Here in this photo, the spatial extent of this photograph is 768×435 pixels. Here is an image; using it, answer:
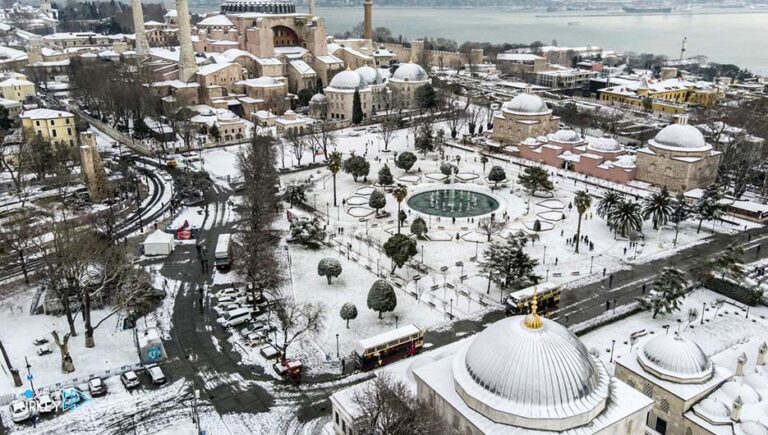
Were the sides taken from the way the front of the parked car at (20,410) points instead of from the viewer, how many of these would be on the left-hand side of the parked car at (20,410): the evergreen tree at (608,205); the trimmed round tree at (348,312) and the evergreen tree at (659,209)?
3

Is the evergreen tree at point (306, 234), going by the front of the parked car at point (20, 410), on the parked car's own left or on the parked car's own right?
on the parked car's own left

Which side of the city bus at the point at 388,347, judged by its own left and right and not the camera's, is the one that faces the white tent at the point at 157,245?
right

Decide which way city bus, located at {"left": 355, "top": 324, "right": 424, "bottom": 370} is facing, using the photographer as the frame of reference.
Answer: facing the viewer and to the left of the viewer

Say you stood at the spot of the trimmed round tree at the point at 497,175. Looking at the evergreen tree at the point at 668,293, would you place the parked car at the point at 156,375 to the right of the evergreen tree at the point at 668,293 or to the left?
right

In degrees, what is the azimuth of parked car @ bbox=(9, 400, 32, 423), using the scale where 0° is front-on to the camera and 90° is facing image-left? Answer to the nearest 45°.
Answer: approximately 0°

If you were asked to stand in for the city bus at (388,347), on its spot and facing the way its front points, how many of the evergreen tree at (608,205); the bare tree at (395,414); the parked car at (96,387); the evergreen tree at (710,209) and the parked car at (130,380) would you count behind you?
2

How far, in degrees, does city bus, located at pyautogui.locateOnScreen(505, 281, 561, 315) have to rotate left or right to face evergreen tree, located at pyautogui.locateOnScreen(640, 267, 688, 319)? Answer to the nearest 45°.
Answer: approximately 135° to its left

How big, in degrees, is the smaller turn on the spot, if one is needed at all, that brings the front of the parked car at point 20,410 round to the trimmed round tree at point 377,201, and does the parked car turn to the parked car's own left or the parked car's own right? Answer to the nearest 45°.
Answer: approximately 135° to the parked car's own left

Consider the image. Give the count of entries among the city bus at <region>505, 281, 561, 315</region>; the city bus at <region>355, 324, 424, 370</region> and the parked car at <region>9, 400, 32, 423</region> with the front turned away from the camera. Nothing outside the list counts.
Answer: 0

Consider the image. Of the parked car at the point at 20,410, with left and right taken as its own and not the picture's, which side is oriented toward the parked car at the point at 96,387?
left

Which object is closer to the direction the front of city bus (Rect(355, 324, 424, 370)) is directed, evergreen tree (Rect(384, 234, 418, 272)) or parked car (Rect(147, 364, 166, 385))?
the parked car

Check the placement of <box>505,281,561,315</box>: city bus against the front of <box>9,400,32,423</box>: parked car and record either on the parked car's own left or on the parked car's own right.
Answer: on the parked car's own left
